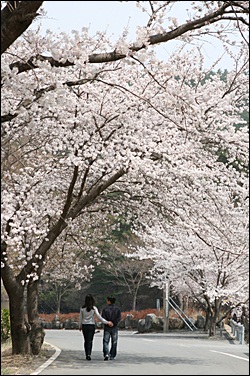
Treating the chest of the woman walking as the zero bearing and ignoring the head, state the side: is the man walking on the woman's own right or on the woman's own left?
on the woman's own right

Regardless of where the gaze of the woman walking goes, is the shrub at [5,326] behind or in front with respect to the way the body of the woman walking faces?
in front

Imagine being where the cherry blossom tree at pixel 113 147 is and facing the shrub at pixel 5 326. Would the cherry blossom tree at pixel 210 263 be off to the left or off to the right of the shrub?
right

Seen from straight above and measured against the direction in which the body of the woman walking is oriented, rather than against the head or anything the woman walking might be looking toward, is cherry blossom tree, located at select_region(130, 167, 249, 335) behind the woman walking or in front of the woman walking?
in front

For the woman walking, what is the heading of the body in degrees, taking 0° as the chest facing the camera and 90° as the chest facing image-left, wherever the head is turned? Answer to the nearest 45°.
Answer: approximately 180°

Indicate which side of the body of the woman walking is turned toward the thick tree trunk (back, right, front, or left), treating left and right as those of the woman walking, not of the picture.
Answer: left

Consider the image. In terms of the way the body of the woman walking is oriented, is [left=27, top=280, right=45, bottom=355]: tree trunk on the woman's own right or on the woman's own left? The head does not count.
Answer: on the woman's own left
